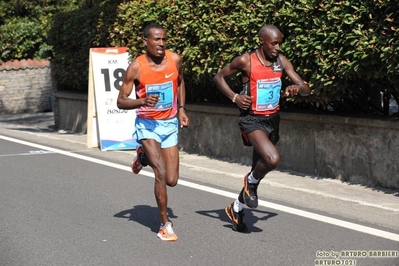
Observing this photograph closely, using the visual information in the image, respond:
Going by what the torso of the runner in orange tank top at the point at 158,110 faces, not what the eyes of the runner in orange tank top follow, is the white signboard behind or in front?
behind
